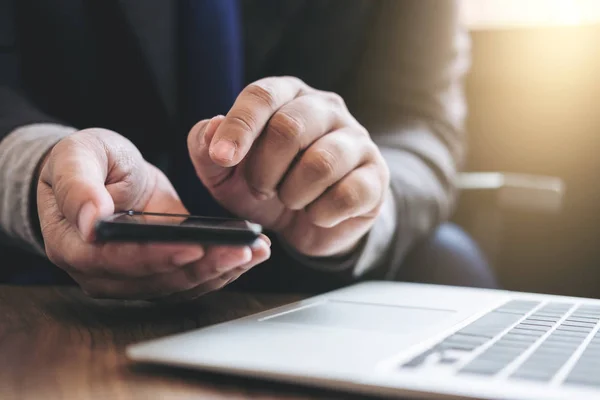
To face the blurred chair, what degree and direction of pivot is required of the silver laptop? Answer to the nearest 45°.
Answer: approximately 45° to its right

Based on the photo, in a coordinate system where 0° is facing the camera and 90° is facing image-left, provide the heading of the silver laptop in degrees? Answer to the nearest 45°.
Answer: approximately 135°
